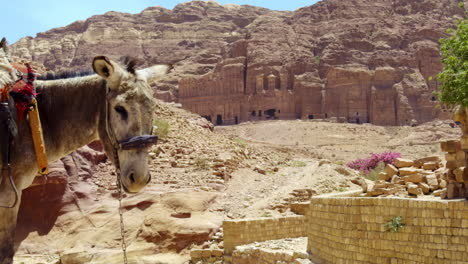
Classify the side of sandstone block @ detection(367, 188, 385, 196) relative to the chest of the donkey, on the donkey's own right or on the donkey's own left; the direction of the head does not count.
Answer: on the donkey's own left

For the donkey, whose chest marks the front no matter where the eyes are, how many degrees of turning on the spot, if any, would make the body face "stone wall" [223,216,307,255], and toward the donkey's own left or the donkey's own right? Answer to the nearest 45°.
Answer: approximately 45° to the donkey's own left

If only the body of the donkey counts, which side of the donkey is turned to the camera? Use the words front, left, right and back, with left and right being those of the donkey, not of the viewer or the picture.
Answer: right

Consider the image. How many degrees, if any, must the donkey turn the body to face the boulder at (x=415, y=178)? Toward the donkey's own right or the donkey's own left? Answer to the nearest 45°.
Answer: approximately 45° to the donkey's own left

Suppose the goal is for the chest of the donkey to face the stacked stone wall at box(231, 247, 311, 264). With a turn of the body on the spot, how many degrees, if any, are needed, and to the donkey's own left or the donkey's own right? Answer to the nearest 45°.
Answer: approximately 45° to the donkey's own left

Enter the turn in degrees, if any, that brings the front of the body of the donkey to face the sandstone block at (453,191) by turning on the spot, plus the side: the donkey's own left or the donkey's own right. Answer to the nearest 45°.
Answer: approximately 45° to the donkey's own left

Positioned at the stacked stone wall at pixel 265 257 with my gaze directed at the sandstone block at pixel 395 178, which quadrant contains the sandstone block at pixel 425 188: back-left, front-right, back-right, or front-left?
front-right

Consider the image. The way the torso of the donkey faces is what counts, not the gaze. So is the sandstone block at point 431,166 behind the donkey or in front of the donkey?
in front

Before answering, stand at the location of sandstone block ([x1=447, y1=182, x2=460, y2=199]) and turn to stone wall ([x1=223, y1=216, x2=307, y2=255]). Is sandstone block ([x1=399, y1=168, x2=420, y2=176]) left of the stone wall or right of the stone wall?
right

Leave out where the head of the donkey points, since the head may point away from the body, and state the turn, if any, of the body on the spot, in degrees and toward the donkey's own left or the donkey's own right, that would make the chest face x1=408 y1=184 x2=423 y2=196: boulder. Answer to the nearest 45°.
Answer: approximately 45° to the donkey's own left

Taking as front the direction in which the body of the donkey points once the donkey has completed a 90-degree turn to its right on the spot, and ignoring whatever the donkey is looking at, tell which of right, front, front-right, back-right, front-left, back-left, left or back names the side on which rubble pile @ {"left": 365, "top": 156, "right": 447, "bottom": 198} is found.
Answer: back-left
